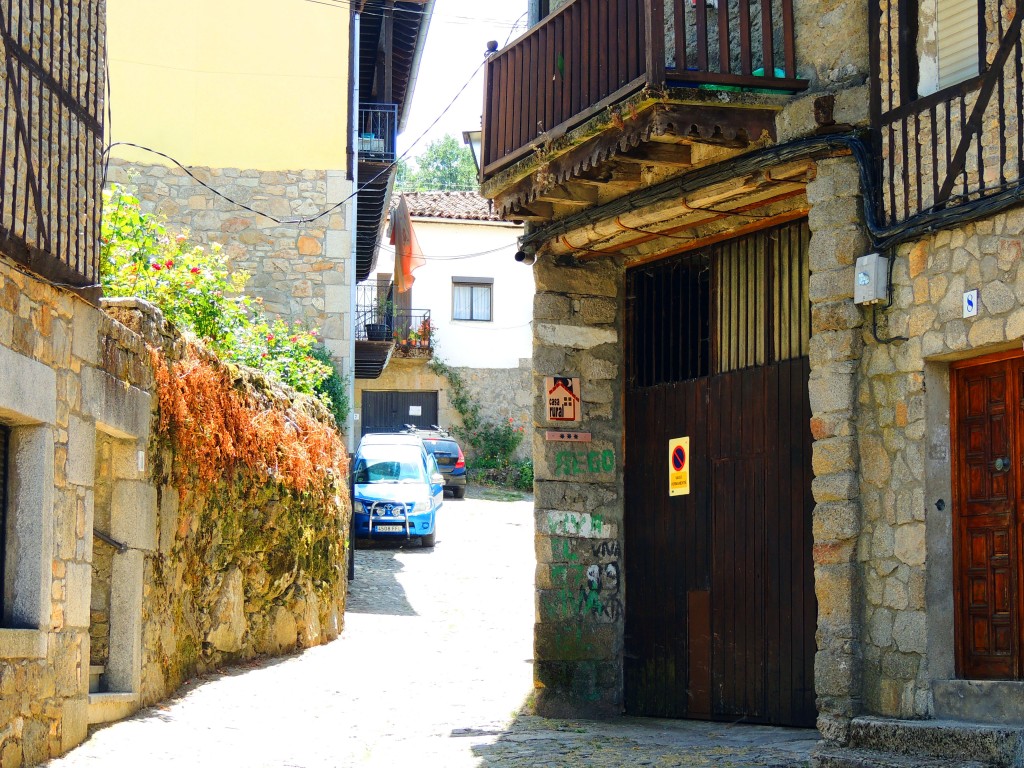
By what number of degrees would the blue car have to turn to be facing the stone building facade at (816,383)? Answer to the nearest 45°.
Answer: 0° — it already faces it

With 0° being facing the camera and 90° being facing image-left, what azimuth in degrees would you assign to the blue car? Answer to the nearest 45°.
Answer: approximately 0°

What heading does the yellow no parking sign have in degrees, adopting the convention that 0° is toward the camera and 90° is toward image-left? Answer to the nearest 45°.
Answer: approximately 45°

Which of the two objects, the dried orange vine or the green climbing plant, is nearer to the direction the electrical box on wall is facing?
the dried orange vine

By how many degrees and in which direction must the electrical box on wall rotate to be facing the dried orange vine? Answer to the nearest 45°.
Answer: approximately 90° to its right

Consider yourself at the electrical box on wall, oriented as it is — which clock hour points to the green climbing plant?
The green climbing plant is roughly at 4 o'clock from the electrical box on wall.

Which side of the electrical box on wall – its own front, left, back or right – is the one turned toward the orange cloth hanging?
right

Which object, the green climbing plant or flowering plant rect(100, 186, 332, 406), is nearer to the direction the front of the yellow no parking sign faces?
the flowering plant

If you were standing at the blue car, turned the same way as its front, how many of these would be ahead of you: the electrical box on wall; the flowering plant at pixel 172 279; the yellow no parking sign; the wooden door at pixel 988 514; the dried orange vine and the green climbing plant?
5

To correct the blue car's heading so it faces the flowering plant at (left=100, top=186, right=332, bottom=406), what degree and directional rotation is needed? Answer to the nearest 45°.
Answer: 0° — it already faces it

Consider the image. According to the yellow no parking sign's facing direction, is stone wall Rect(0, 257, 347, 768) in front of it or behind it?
in front
